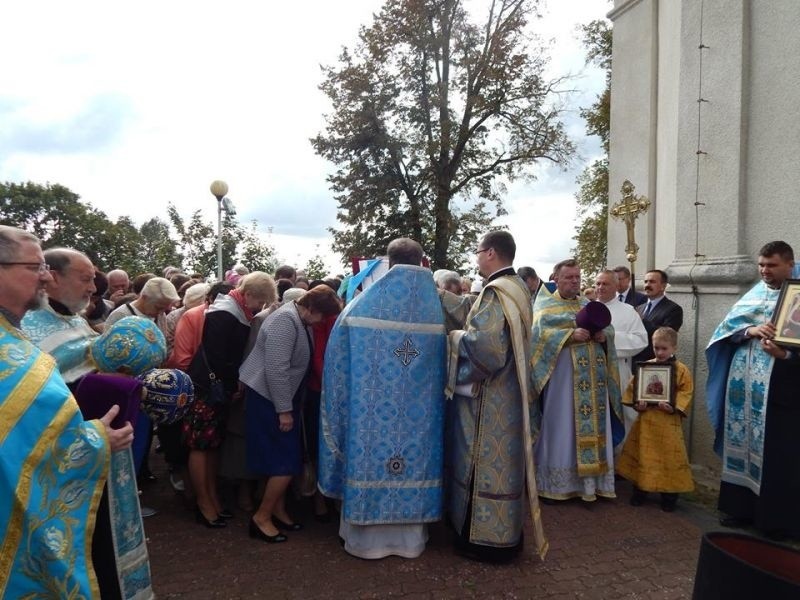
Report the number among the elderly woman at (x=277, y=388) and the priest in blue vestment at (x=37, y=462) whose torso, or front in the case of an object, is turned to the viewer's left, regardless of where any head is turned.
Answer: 0

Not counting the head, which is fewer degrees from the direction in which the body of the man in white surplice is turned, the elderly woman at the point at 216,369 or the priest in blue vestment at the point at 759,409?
the elderly woman

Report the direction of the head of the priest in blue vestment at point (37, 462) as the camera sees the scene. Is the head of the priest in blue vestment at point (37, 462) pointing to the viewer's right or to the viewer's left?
to the viewer's right

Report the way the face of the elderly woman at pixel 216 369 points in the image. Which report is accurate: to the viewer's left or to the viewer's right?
to the viewer's right

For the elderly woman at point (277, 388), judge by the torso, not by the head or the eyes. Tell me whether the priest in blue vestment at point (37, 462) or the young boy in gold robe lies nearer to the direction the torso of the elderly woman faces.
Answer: the young boy in gold robe

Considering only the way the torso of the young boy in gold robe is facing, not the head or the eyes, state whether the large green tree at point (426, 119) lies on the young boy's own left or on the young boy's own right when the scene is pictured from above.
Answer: on the young boy's own right

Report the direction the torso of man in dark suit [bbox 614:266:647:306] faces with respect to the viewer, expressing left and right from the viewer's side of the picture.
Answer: facing the viewer and to the left of the viewer

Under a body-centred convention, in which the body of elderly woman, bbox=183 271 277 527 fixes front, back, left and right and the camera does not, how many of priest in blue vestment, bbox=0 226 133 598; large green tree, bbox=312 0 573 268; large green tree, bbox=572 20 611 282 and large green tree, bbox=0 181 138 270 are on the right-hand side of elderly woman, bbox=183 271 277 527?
1

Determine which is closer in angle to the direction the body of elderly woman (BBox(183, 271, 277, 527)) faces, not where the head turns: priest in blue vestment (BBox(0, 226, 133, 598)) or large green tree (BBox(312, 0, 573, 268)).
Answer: the large green tree

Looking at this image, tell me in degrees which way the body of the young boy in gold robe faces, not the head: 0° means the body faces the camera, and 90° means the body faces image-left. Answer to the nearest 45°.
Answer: approximately 45°

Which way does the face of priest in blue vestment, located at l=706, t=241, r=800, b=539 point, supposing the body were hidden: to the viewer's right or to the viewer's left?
to the viewer's left

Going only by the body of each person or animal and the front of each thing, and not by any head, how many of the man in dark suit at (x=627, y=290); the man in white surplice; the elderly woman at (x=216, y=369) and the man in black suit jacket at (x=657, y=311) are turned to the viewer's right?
1
